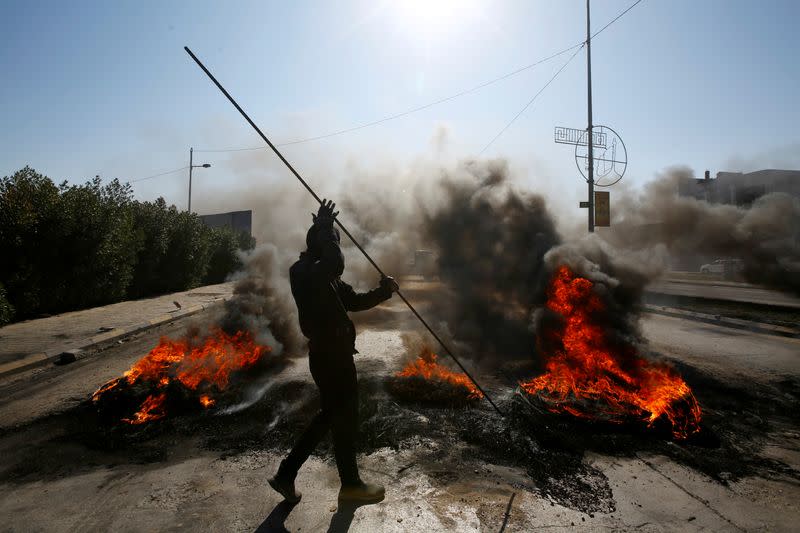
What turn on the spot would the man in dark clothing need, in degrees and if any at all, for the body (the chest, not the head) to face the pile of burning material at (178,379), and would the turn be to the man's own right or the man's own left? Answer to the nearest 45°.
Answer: approximately 135° to the man's own left

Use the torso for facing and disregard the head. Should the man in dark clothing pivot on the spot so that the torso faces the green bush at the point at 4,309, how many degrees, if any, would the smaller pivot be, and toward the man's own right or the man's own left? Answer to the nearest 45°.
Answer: approximately 135° to the man's own left

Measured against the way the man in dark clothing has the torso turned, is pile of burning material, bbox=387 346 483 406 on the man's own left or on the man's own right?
on the man's own left

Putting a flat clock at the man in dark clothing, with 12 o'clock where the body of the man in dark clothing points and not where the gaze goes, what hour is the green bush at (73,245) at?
The green bush is roughly at 8 o'clock from the man in dark clothing.

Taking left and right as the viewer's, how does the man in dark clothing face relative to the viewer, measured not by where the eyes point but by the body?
facing to the right of the viewer

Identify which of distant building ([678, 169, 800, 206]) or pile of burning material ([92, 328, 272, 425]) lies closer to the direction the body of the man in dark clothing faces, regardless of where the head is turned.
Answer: the distant building

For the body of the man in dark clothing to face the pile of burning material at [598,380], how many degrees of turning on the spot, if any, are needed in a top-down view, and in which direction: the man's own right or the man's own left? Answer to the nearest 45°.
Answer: approximately 45° to the man's own left
